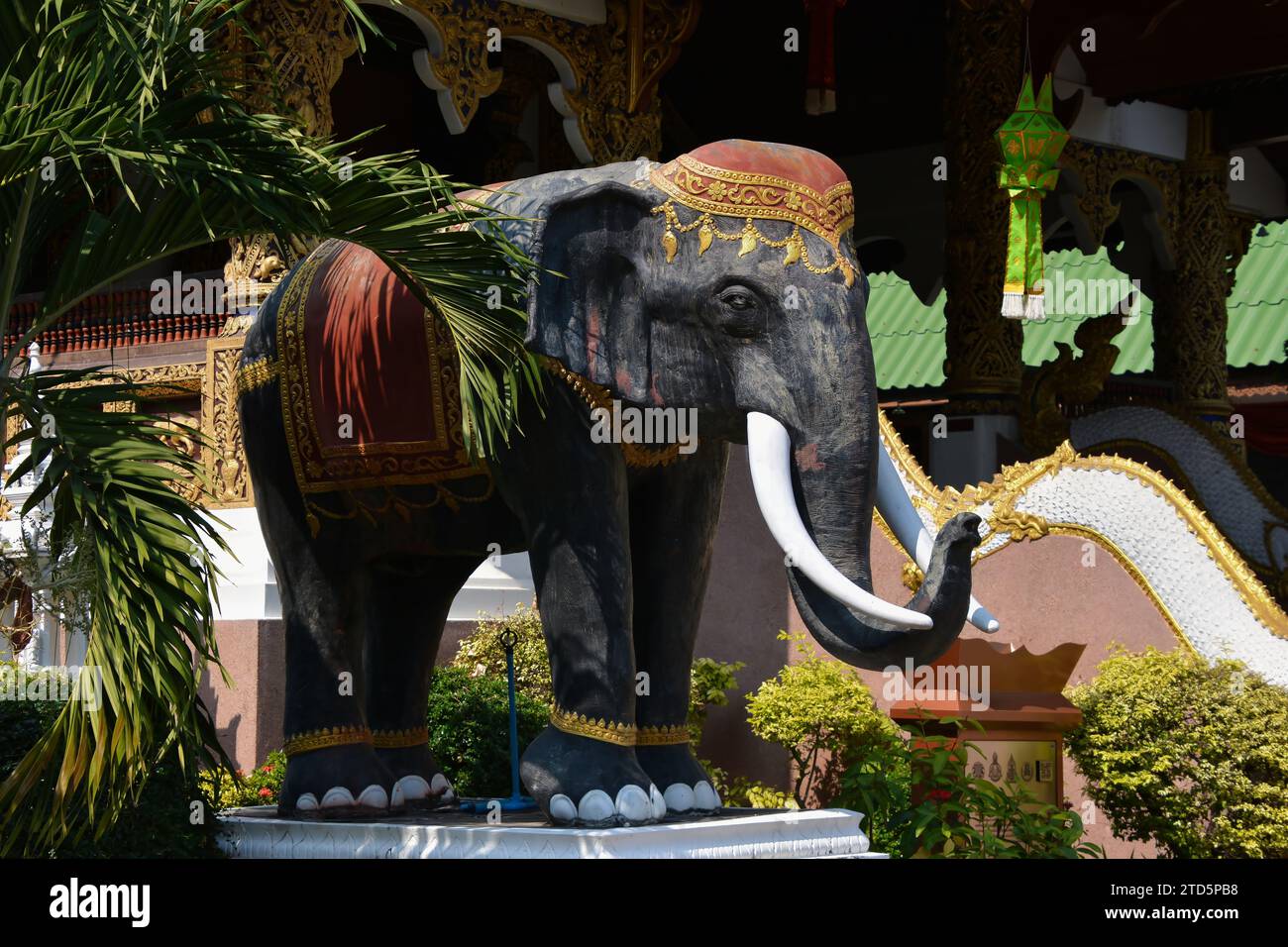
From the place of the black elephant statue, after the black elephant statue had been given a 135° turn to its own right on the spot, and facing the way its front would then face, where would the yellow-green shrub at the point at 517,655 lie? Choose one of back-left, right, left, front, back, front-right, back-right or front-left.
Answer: right

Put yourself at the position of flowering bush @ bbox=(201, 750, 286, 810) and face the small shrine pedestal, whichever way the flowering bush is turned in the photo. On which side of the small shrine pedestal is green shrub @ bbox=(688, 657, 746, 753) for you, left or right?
left

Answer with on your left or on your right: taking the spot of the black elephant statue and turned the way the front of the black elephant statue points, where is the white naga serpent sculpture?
on your left

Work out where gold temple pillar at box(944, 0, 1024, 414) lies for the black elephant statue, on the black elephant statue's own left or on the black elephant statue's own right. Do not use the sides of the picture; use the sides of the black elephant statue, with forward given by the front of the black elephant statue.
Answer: on the black elephant statue's own left

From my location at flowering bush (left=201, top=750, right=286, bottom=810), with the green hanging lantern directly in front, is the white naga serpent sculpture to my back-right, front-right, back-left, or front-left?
front-right

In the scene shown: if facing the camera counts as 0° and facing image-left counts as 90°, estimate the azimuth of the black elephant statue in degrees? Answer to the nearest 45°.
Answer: approximately 315°

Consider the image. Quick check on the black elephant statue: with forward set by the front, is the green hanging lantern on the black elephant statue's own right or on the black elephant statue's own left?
on the black elephant statue's own left

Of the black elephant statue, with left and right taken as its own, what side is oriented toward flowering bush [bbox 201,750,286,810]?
back
